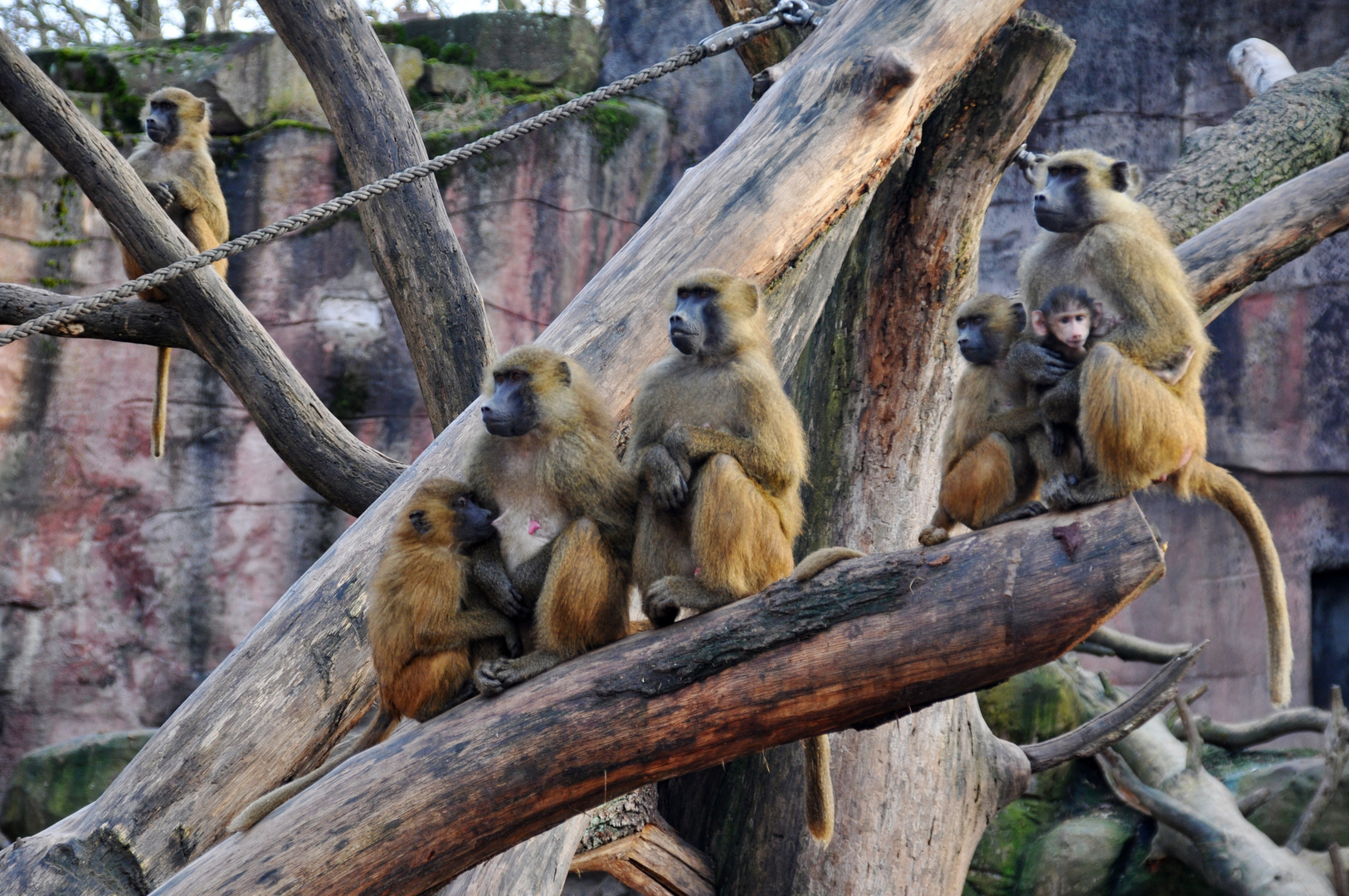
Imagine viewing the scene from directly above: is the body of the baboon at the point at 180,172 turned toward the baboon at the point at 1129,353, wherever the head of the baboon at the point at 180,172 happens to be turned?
no

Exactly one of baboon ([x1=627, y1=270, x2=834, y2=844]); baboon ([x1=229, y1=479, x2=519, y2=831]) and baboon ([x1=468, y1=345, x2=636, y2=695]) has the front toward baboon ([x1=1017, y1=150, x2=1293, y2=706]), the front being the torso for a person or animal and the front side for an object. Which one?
baboon ([x1=229, y1=479, x2=519, y2=831])

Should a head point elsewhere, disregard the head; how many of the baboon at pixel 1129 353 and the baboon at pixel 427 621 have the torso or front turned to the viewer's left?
1

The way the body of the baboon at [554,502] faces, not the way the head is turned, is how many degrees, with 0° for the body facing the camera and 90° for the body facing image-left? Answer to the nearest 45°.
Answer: approximately 45°

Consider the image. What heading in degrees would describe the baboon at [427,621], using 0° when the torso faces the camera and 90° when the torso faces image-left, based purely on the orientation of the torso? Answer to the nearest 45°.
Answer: approximately 270°

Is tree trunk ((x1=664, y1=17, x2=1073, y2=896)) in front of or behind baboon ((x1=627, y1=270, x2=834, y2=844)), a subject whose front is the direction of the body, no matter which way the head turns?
behind

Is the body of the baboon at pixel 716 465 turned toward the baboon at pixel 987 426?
no

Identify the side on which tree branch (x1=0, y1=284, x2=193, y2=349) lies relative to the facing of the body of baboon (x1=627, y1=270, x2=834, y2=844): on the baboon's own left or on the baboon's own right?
on the baboon's own right

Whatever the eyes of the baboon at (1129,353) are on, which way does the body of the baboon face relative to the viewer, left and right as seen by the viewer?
facing to the left of the viewer

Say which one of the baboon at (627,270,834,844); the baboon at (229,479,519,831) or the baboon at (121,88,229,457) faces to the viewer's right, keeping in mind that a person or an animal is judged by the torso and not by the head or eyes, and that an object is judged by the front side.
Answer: the baboon at (229,479,519,831)

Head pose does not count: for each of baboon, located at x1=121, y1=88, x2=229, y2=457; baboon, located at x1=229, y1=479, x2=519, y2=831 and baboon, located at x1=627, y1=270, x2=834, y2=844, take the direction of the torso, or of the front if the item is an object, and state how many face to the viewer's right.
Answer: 1

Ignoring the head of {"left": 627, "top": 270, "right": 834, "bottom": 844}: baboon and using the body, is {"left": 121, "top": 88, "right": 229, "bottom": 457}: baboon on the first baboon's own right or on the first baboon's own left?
on the first baboon's own right

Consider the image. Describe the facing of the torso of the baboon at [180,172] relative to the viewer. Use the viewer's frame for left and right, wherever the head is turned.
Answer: facing the viewer and to the left of the viewer

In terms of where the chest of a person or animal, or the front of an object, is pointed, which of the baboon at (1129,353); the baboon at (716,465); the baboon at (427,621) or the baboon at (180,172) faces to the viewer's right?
the baboon at (427,621)

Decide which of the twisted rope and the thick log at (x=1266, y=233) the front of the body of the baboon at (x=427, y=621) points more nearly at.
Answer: the thick log
